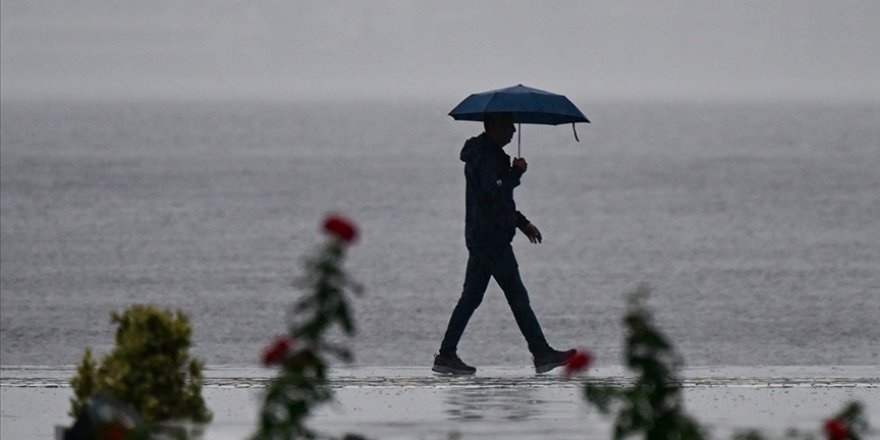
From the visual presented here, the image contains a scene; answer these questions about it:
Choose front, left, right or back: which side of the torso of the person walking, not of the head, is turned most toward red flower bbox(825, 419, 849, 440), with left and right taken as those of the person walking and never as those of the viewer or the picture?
right

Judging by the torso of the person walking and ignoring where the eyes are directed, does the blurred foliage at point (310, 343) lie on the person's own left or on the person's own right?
on the person's own right

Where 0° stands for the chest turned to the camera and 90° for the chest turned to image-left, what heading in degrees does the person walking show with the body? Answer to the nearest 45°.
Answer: approximately 270°
